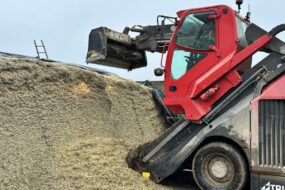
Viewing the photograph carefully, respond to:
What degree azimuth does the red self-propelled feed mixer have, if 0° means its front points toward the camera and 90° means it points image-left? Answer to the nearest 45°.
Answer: approximately 90°

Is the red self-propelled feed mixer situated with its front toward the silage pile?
yes
